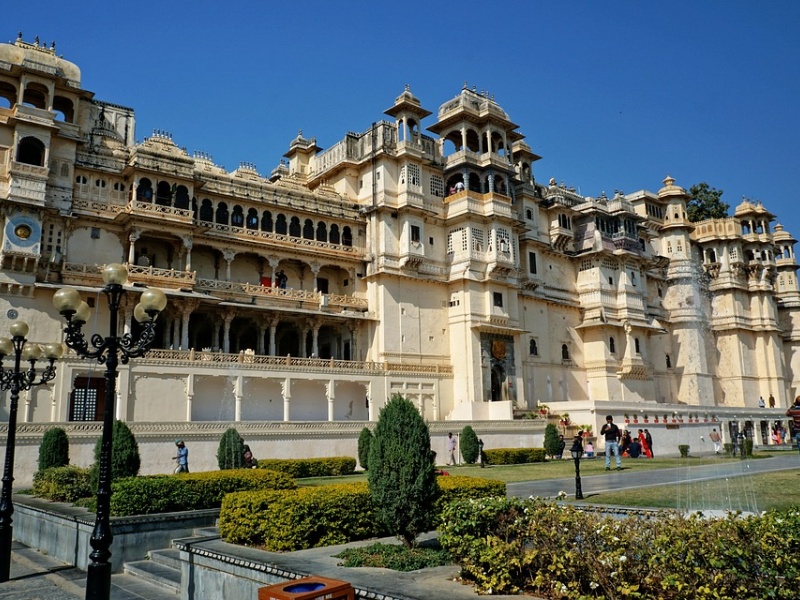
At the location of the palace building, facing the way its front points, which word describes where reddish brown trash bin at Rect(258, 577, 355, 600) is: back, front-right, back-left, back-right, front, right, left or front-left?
front-right

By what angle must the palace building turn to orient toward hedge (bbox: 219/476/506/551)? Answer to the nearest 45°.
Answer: approximately 45° to its right

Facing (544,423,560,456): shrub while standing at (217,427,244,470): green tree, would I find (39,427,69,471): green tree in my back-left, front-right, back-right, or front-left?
back-left

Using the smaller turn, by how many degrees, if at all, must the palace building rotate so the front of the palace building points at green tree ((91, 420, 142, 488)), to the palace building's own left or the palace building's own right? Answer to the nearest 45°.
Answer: approximately 45° to the palace building's own right

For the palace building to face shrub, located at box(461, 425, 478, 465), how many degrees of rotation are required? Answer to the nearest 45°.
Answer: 0° — it already faces it

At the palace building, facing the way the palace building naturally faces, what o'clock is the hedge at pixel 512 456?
The hedge is roughly at 11 o'clock from the palace building.

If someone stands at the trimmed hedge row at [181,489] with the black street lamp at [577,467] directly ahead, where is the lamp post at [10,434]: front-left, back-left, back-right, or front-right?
back-right

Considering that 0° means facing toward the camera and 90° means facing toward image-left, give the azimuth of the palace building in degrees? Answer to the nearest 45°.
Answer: approximately 315°

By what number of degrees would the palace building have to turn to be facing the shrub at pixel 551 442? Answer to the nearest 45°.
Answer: approximately 45° to its left

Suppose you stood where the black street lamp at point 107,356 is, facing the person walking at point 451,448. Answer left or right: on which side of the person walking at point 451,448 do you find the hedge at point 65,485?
left
